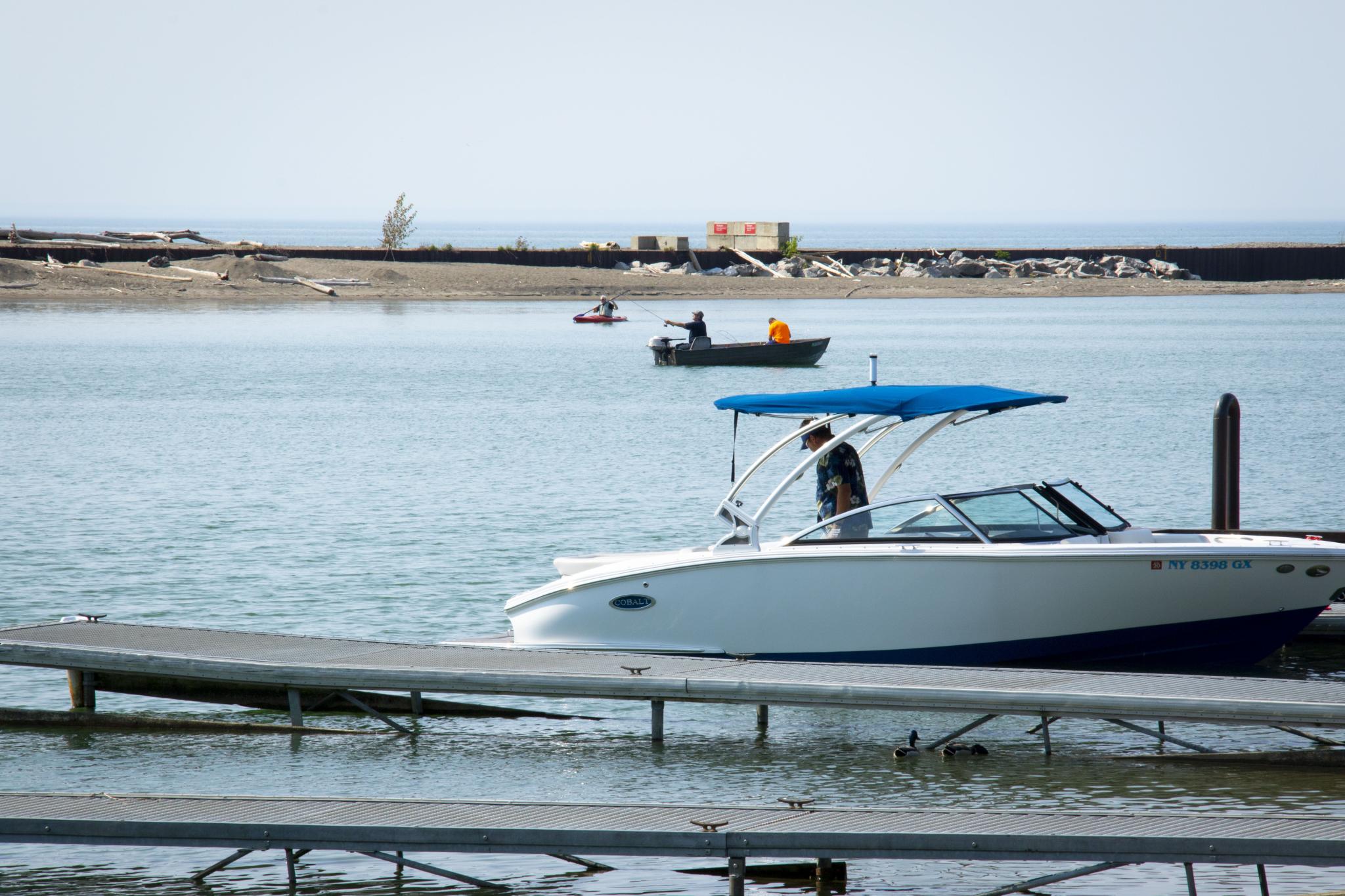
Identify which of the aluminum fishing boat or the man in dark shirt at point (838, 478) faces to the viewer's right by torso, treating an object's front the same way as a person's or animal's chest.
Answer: the aluminum fishing boat

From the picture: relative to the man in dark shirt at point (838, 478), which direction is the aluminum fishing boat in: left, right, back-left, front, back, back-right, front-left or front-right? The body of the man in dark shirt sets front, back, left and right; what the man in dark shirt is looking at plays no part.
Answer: right

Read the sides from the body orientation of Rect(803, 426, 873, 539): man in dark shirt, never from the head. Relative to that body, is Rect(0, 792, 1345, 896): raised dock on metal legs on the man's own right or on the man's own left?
on the man's own left

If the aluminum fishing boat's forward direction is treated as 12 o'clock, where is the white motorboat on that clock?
The white motorboat is roughly at 3 o'clock from the aluminum fishing boat.

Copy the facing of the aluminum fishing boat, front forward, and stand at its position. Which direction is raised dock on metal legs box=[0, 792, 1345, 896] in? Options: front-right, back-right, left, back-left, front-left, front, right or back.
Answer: right

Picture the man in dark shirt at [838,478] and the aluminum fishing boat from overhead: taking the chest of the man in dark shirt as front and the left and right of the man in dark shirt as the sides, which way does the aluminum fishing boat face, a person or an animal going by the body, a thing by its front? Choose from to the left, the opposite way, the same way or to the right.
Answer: the opposite way

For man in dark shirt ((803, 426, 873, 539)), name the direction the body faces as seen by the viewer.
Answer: to the viewer's left

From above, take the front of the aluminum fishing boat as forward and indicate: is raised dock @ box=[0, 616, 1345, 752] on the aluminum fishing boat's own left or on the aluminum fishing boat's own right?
on the aluminum fishing boat's own right

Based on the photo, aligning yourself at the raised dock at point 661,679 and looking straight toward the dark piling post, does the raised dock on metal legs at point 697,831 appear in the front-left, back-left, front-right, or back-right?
back-right

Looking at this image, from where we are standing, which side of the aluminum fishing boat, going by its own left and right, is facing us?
right

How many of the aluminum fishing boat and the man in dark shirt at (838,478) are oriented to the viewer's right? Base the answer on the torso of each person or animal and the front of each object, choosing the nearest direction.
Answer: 1

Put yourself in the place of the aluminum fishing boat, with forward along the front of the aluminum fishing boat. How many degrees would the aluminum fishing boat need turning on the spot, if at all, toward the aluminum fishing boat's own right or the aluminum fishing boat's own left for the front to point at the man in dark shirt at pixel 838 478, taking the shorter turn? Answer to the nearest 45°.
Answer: approximately 90° to the aluminum fishing boat's own right
